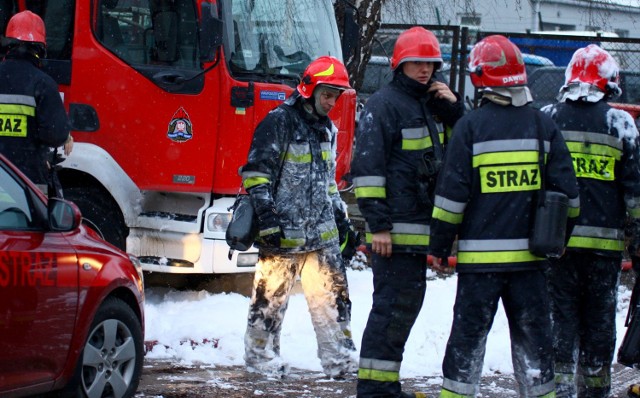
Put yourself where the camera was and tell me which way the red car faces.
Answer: facing away from the viewer and to the right of the viewer

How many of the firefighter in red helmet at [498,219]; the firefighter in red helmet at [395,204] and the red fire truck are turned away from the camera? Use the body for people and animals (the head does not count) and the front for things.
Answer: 1

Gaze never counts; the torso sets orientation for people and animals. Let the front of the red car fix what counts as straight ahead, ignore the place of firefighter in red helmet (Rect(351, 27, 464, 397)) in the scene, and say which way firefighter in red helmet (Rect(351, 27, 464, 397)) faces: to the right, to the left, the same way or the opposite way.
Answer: to the right

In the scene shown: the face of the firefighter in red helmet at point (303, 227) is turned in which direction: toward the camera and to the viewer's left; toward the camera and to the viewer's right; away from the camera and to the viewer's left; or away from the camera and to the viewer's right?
toward the camera and to the viewer's right

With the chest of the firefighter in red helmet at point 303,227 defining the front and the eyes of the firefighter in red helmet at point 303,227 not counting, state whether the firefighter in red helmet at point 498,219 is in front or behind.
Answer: in front

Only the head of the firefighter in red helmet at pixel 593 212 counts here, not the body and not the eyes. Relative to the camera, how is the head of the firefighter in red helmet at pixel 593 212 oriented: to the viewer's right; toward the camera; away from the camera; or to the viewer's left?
away from the camera

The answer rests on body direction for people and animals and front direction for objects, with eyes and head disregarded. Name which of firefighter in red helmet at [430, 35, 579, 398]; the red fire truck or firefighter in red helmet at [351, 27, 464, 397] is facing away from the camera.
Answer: firefighter in red helmet at [430, 35, 579, 398]

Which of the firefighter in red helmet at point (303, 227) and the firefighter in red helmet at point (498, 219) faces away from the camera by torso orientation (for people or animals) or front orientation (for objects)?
the firefighter in red helmet at point (498, 219)

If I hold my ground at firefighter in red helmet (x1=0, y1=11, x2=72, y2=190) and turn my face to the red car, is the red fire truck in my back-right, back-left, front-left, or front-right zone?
back-left

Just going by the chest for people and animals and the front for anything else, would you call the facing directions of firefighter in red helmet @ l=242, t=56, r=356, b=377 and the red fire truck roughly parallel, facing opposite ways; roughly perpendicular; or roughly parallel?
roughly parallel

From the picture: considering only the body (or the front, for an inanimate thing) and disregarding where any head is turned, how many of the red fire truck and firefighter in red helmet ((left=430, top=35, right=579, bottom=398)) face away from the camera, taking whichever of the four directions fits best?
1

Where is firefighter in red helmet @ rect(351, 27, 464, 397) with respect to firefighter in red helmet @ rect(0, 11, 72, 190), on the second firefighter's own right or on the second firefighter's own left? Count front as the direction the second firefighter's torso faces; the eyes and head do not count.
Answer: on the second firefighter's own right

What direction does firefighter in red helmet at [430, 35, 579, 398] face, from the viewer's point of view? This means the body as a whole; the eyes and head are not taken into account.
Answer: away from the camera

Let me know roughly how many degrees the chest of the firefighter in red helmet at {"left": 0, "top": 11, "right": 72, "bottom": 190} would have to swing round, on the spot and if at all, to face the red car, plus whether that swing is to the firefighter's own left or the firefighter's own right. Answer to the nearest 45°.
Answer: approximately 135° to the firefighter's own right
